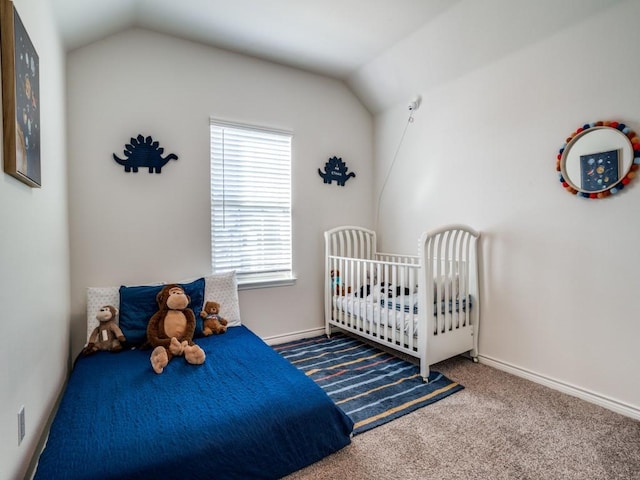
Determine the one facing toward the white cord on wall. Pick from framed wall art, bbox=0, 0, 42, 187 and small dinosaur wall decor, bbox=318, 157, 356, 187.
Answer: the framed wall art

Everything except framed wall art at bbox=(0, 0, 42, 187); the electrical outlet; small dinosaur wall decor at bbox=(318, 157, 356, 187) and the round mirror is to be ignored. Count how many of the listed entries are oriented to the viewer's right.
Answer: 2

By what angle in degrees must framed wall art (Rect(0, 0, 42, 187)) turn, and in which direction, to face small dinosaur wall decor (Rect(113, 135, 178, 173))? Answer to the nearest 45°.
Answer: approximately 45° to its left

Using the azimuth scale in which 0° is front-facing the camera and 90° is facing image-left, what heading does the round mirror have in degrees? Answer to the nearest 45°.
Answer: approximately 45°

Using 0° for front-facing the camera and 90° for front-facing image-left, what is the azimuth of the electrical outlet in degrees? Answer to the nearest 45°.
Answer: approximately 270°

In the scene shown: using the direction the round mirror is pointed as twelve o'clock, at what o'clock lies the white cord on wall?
The white cord on wall is roughly at 2 o'clock from the round mirror.

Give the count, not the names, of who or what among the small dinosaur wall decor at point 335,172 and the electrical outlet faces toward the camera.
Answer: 1

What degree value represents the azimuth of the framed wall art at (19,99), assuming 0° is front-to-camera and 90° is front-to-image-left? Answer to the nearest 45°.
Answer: approximately 270°
